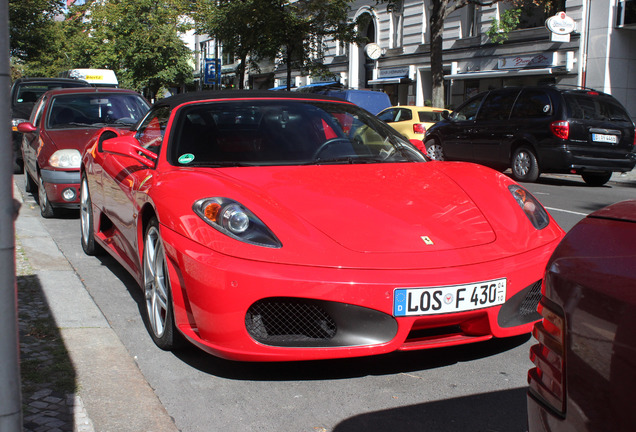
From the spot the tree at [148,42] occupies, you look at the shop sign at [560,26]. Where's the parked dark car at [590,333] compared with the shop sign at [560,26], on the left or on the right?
right

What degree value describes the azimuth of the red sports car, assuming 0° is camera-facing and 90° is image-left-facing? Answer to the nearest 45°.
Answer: approximately 315°

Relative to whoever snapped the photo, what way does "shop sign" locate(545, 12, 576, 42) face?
facing the viewer

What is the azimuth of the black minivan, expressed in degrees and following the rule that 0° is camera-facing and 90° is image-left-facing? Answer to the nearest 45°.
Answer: approximately 135°

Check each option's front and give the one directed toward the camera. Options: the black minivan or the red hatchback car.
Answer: the red hatchback car

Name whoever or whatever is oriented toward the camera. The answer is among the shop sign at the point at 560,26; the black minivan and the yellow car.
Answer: the shop sign

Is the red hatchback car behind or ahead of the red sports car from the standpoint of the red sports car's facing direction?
behind

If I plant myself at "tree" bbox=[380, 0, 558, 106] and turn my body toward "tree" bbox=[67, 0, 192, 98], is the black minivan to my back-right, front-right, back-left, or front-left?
back-left

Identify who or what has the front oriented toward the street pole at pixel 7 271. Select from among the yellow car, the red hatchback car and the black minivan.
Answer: the red hatchback car

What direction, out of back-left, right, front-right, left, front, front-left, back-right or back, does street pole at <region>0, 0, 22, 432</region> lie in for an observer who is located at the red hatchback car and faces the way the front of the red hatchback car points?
front

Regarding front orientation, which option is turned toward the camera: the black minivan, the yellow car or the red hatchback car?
the red hatchback car

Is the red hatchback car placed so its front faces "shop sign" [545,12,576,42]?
no

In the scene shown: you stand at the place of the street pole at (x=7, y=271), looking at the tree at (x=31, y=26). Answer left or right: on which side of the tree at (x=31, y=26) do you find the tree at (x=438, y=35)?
right

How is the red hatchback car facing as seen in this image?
toward the camera

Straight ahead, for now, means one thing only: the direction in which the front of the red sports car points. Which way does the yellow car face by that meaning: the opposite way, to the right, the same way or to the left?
the opposite way

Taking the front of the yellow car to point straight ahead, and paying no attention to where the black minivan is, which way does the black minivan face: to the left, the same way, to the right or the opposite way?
the same way

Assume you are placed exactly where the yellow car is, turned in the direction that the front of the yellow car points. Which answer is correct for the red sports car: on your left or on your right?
on your left

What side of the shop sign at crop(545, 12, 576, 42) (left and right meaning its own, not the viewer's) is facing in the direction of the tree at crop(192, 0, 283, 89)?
right

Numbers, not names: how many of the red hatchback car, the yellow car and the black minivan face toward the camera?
1

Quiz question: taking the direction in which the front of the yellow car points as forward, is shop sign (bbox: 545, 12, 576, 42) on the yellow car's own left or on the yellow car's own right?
on the yellow car's own right

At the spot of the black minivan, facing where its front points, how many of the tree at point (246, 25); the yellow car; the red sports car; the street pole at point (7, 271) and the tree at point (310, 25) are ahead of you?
3
